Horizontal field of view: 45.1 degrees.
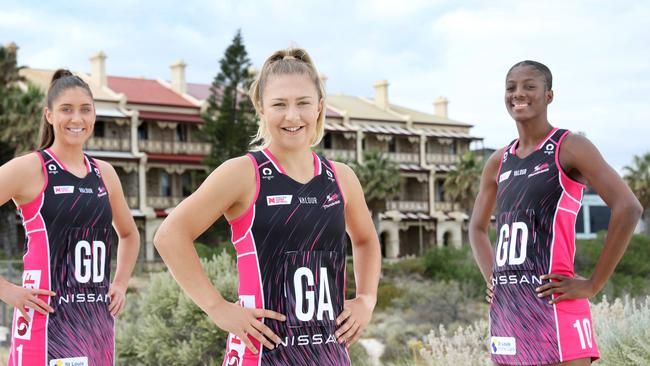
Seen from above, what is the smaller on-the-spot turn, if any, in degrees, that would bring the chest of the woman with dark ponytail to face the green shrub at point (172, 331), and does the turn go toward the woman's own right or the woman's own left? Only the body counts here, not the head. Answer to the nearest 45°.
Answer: approximately 135° to the woman's own left

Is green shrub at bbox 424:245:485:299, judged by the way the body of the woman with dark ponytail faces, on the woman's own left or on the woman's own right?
on the woman's own left

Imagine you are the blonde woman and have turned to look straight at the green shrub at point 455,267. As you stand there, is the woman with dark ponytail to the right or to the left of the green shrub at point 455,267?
left

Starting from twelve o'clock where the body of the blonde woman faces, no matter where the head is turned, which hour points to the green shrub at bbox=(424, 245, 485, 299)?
The green shrub is roughly at 8 o'clock from the blonde woman.

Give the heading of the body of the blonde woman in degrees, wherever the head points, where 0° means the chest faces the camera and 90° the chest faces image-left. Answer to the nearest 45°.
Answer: approximately 315°
